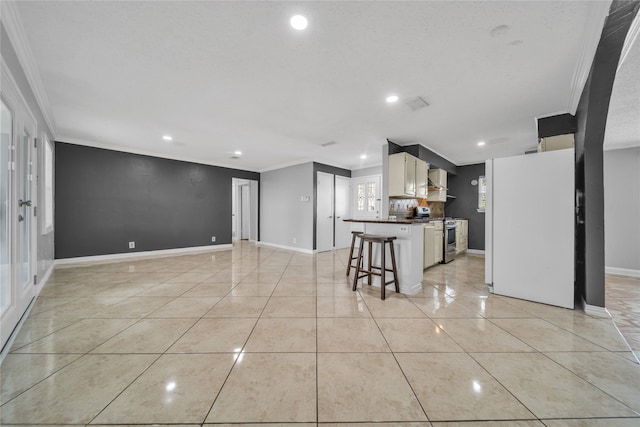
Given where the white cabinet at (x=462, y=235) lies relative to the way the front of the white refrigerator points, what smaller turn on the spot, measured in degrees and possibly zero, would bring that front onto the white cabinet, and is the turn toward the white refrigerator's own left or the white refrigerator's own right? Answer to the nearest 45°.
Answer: approximately 45° to the white refrigerator's own right

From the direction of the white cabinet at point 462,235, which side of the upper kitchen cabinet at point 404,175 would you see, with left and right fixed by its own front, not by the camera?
left

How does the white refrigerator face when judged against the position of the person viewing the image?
facing to the left of the viewer

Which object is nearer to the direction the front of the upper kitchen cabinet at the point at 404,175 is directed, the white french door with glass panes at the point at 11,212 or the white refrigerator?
the white refrigerator

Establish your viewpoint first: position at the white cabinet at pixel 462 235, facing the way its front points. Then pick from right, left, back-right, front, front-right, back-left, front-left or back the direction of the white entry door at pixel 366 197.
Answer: back-right

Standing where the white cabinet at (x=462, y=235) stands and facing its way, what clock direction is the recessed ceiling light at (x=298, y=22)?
The recessed ceiling light is roughly at 2 o'clock from the white cabinet.
